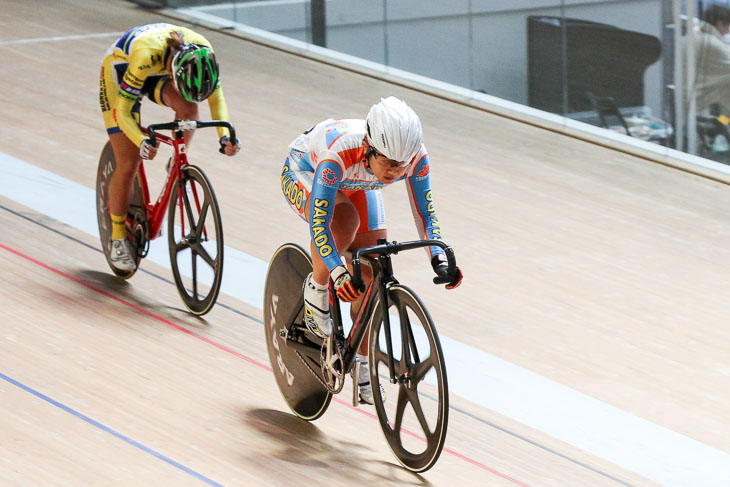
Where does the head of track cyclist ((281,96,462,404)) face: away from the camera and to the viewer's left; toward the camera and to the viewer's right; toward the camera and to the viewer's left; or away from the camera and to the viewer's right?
toward the camera and to the viewer's right

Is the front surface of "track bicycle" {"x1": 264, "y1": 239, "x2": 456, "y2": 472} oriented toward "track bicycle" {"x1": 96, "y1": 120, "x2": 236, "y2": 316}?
no

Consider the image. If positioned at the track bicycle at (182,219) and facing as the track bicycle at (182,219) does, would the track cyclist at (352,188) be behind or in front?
in front

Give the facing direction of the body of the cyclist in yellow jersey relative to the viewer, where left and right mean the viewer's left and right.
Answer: facing the viewer and to the right of the viewer

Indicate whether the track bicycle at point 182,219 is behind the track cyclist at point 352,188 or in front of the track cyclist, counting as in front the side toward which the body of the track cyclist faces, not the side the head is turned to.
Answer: behind

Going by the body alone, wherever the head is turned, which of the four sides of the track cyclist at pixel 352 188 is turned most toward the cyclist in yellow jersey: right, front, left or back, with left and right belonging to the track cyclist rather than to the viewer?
back

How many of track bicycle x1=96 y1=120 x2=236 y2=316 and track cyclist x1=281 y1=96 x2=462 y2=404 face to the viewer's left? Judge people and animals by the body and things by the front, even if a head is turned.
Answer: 0

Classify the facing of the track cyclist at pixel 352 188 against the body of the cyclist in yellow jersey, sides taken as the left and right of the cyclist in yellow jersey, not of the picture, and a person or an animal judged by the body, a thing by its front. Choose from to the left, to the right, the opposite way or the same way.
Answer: the same way
